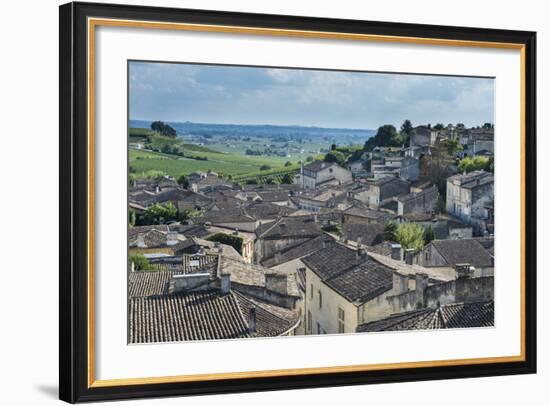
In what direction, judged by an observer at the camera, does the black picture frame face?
facing the viewer and to the right of the viewer
